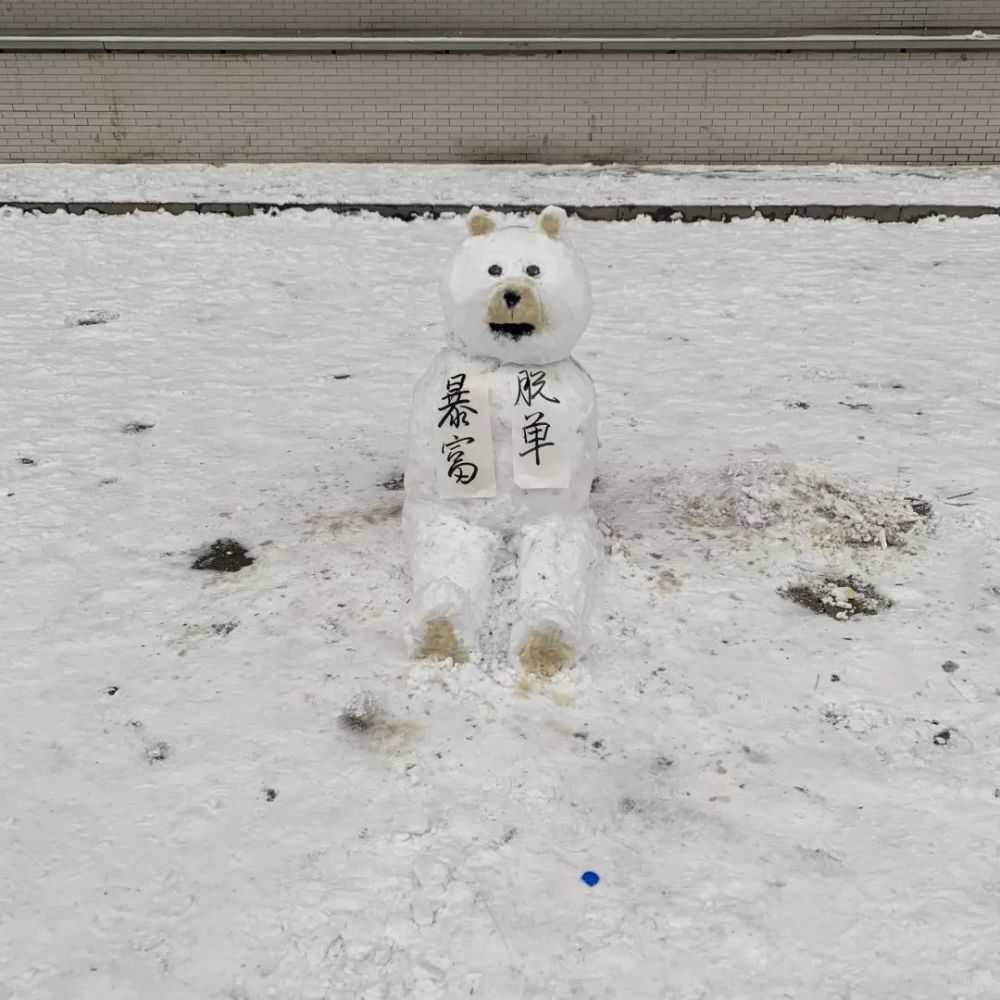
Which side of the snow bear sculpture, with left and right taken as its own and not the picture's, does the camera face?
front
